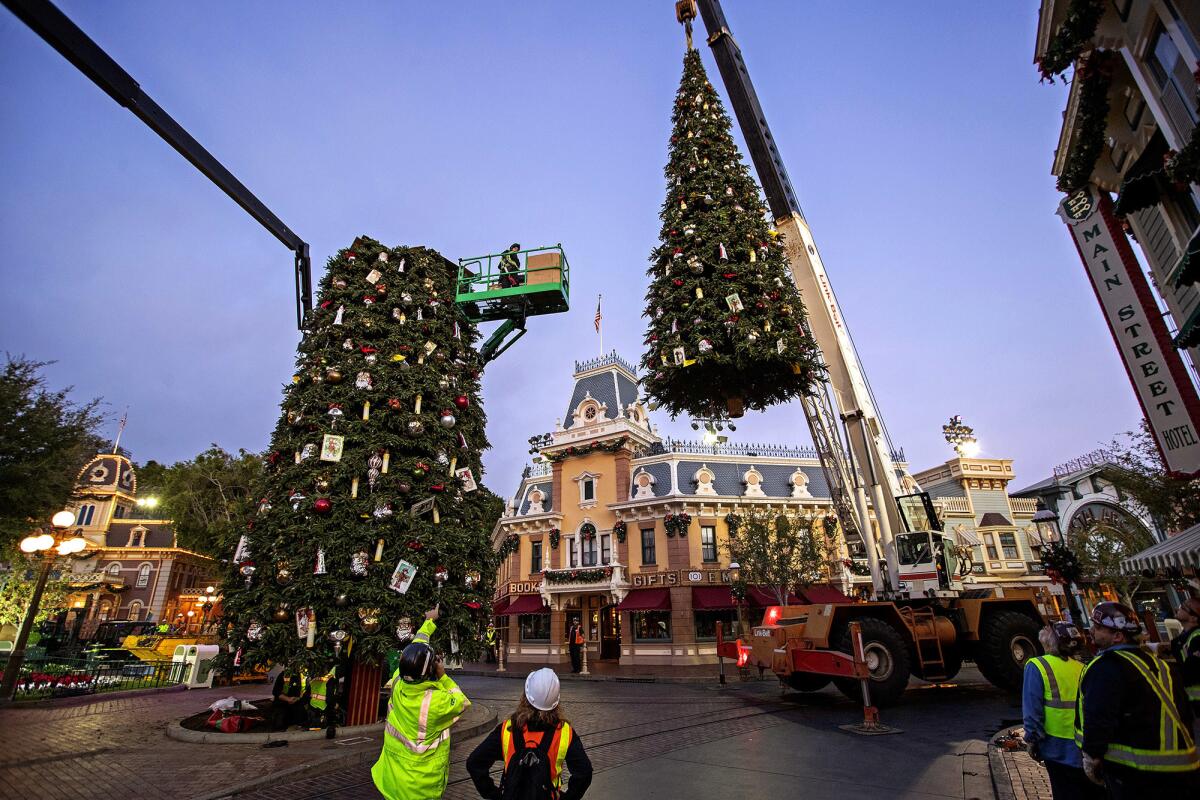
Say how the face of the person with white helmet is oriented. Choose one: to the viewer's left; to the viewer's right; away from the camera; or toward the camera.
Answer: away from the camera

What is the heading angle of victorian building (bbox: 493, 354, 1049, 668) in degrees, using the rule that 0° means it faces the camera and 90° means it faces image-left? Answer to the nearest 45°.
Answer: approximately 0°

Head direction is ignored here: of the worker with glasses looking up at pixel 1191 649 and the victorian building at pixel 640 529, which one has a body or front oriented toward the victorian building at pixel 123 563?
the worker with glasses looking up

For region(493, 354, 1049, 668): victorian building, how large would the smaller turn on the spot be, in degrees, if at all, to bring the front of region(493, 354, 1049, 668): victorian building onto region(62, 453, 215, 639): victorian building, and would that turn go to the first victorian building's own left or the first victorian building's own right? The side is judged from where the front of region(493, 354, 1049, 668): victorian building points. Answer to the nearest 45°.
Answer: approximately 90° to the first victorian building's own right

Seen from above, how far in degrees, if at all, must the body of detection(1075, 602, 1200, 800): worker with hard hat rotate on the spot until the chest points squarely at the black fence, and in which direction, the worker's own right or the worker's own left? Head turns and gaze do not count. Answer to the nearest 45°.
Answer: approximately 45° to the worker's own left

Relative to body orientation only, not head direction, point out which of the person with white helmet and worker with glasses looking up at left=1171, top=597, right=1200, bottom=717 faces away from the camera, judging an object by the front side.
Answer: the person with white helmet

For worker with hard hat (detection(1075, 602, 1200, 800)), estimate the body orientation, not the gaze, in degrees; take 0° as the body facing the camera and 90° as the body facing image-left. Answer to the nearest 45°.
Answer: approximately 135°

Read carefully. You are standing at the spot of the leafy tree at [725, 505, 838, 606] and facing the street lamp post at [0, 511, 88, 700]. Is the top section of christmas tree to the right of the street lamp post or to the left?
left

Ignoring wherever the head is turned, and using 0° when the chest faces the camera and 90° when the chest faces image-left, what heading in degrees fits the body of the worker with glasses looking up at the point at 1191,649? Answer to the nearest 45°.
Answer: approximately 90°

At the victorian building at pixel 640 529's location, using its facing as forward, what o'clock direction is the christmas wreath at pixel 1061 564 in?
The christmas wreath is roughly at 10 o'clock from the victorian building.

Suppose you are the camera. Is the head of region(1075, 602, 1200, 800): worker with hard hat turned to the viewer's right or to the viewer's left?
to the viewer's left

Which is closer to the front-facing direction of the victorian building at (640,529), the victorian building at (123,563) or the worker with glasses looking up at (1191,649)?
the worker with glasses looking up
